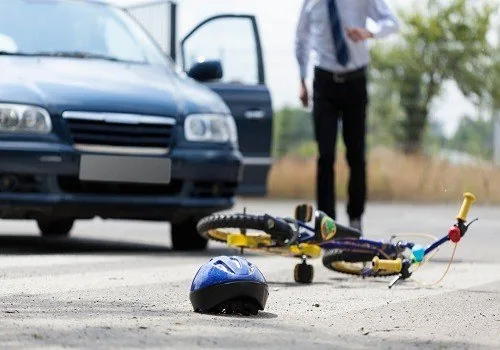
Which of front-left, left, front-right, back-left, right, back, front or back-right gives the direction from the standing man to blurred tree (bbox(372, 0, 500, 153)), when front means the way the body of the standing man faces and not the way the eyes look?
back

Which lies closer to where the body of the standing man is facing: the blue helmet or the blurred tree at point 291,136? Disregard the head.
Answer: the blue helmet

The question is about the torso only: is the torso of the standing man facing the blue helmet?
yes

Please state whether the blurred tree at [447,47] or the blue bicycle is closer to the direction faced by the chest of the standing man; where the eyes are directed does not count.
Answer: the blue bicycle

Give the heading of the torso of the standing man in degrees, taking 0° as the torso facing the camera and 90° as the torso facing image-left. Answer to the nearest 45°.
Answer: approximately 0°

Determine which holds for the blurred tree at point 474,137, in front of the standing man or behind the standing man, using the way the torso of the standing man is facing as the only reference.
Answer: behind

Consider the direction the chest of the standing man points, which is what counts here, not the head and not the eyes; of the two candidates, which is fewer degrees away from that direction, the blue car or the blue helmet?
the blue helmet

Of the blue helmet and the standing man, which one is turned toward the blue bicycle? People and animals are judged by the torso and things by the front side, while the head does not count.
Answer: the standing man
